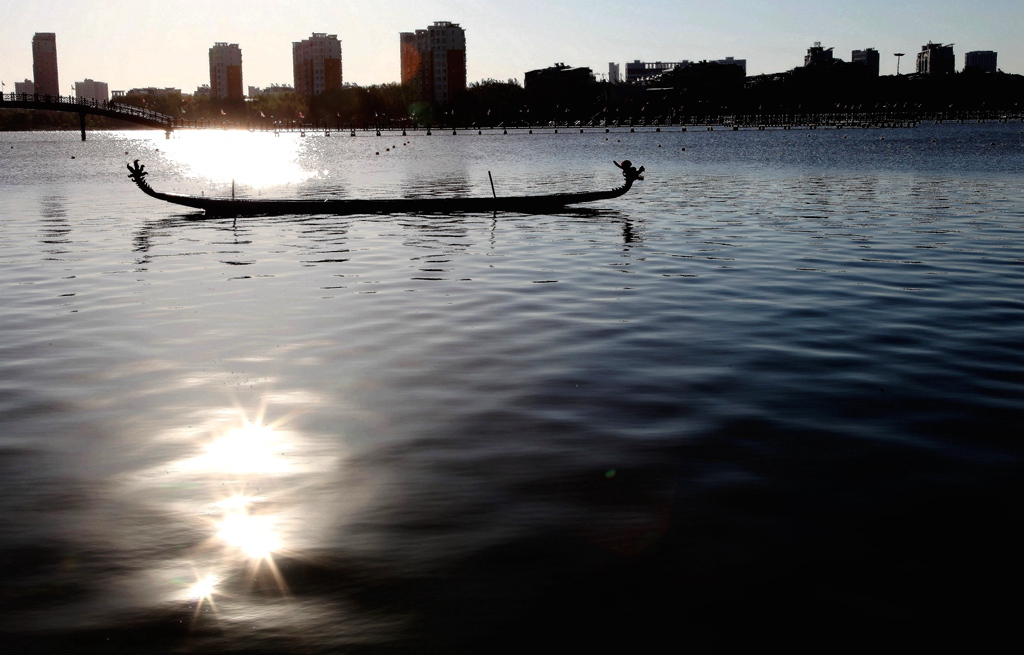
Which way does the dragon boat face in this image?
to the viewer's right
